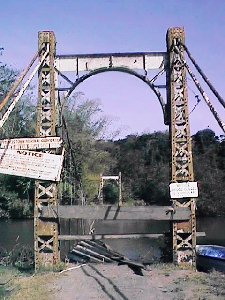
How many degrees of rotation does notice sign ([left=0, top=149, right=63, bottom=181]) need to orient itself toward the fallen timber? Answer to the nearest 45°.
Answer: approximately 135° to its left

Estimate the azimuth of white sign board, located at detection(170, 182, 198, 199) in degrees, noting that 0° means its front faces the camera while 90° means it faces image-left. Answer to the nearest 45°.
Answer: approximately 0°

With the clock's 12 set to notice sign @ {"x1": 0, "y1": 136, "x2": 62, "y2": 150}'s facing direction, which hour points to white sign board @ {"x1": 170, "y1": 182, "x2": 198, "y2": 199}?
The white sign board is roughly at 9 o'clock from the notice sign.

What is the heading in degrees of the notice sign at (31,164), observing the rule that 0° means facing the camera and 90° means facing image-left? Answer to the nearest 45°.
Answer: approximately 0°

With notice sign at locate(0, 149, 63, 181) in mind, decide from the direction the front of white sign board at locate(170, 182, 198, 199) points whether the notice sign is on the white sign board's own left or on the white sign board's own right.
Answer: on the white sign board's own right

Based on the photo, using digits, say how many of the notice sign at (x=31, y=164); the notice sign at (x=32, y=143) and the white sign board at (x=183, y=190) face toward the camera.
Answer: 3

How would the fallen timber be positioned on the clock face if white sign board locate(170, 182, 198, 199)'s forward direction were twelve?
The fallen timber is roughly at 4 o'clock from the white sign board.
